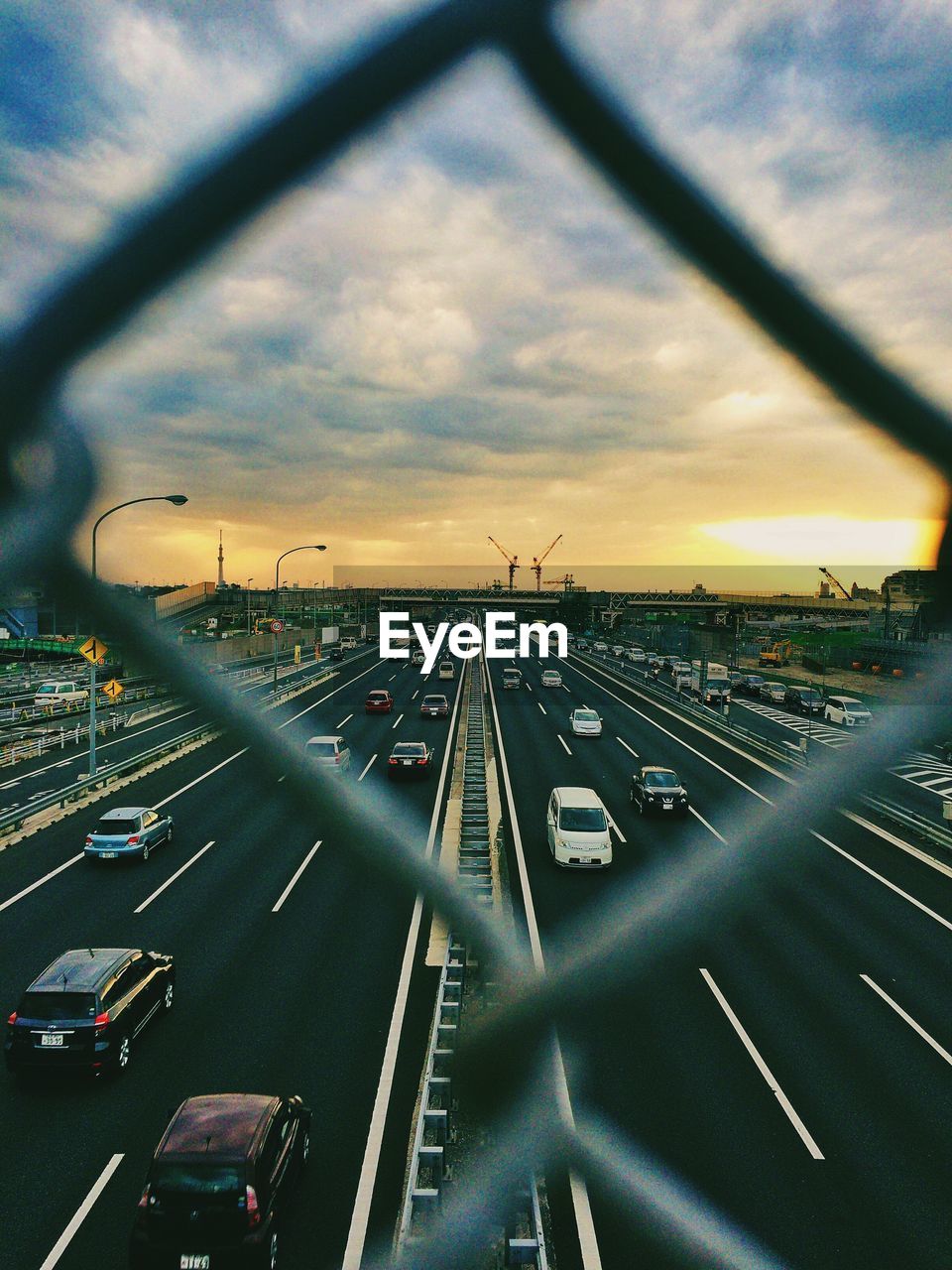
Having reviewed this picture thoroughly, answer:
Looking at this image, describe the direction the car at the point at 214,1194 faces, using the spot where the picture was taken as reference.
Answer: facing away from the viewer

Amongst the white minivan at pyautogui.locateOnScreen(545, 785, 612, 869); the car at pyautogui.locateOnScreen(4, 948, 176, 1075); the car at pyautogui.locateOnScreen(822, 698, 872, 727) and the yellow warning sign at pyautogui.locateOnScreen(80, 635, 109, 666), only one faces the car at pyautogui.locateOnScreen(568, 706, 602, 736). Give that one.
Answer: the car at pyautogui.locateOnScreen(4, 948, 176, 1075)

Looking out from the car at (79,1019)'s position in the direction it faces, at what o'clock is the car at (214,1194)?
the car at (214,1194) is roughly at 4 o'clock from the car at (79,1019).

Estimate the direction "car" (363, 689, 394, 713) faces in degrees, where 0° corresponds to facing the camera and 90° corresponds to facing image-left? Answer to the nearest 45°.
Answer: approximately 180°

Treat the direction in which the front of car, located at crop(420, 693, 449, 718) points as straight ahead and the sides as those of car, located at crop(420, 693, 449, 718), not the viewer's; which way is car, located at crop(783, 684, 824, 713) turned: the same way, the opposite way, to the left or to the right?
the opposite way

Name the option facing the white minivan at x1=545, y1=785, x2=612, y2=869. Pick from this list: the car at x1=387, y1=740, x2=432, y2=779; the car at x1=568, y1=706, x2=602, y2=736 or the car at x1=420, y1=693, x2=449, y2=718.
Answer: the car at x1=568, y1=706, x2=602, y2=736

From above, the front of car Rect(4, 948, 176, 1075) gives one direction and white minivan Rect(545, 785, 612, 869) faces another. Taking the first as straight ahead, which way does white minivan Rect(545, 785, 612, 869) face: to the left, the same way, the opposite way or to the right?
the opposite way

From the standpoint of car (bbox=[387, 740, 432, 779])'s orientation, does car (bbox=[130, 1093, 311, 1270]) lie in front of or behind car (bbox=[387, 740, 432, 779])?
behind

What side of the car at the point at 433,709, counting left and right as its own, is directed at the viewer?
back

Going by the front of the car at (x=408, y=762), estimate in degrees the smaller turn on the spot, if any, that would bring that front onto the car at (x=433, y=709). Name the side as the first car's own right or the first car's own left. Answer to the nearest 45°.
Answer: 0° — it already faces it

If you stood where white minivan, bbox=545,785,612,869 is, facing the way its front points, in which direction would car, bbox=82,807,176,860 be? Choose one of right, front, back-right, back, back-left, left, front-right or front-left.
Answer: right

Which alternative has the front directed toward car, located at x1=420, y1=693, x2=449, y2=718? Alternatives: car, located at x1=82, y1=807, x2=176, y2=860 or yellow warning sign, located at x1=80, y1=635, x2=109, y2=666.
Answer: car, located at x1=82, y1=807, x2=176, y2=860
